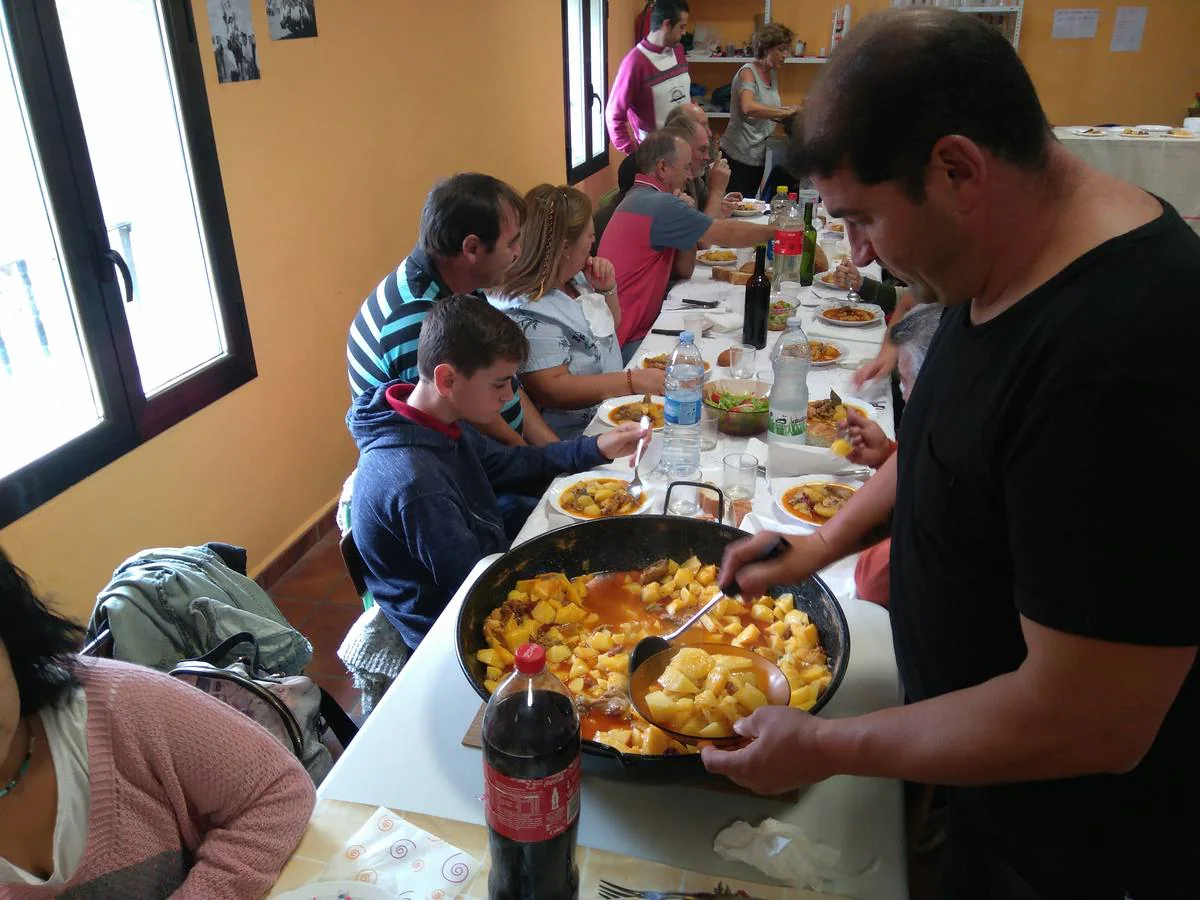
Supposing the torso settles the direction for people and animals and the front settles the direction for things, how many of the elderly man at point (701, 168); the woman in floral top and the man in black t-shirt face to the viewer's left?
1

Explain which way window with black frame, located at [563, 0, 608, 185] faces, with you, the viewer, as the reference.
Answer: facing the viewer and to the right of the viewer

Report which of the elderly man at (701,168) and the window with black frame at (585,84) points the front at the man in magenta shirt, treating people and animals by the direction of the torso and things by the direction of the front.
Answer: the window with black frame

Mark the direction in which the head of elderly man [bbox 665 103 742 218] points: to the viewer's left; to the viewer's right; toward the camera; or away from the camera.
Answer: to the viewer's right

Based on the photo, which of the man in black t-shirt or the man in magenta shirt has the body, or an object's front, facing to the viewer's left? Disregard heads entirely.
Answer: the man in black t-shirt

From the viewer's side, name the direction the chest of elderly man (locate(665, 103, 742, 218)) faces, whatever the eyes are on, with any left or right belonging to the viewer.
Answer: facing to the right of the viewer

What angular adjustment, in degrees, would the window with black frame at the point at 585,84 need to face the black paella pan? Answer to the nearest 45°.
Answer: approximately 45° to its right

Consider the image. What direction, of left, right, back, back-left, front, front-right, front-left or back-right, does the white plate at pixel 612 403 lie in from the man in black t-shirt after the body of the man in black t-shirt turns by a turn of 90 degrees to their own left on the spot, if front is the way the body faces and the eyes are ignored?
back-right

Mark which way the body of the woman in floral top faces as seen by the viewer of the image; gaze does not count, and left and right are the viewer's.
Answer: facing to the right of the viewer

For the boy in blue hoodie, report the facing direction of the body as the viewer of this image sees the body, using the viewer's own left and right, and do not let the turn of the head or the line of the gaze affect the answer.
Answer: facing to the right of the viewer

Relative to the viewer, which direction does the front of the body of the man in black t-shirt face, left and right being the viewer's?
facing to the left of the viewer

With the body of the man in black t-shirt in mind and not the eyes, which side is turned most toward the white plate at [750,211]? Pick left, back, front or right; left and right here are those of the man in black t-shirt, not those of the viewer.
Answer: right

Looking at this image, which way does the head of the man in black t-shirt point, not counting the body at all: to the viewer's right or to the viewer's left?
to the viewer's left

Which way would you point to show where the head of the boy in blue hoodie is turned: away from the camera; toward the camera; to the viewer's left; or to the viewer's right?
to the viewer's right
